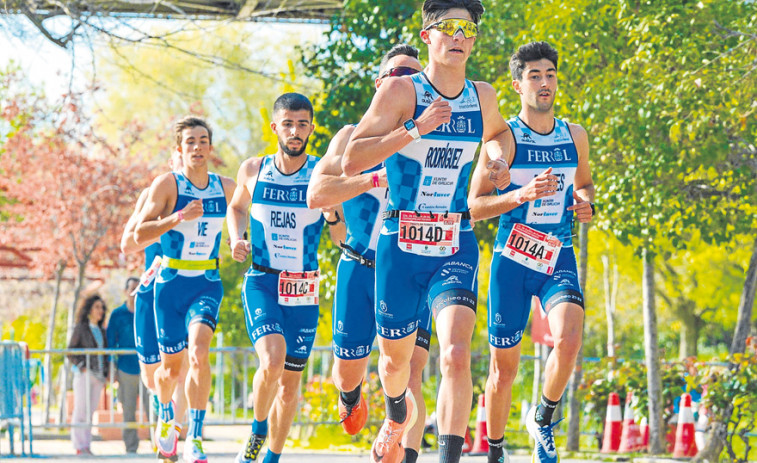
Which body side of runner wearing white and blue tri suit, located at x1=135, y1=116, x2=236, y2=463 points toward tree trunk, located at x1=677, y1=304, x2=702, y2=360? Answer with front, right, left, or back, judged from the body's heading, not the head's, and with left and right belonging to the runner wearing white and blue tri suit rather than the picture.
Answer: back

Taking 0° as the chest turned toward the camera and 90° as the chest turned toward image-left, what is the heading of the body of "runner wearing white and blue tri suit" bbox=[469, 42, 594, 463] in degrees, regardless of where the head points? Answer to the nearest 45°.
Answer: approximately 0°

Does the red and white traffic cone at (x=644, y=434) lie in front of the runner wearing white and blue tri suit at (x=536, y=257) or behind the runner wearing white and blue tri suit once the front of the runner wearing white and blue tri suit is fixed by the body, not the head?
behind

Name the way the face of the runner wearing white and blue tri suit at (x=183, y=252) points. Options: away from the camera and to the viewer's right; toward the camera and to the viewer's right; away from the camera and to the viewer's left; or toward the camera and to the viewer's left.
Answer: toward the camera and to the viewer's right

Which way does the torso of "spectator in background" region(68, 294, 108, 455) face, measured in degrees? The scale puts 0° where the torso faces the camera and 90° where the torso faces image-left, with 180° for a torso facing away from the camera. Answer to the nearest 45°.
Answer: approximately 315°

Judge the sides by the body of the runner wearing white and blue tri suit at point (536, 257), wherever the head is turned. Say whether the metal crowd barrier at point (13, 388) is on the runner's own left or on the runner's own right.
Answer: on the runner's own right

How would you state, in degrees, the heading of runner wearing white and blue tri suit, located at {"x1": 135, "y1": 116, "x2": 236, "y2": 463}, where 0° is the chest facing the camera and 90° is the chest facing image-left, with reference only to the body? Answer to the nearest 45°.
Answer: approximately 315°
